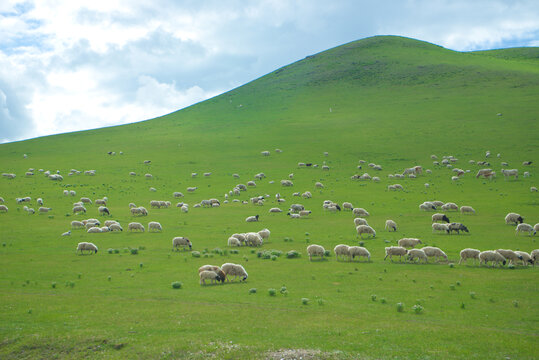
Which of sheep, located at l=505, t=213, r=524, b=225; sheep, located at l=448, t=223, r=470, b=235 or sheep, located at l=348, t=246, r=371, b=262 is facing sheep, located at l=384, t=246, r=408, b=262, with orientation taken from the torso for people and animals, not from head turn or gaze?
sheep, located at l=348, t=246, r=371, b=262

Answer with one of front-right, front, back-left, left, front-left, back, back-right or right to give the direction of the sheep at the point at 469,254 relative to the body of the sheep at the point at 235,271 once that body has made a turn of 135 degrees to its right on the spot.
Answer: back-left

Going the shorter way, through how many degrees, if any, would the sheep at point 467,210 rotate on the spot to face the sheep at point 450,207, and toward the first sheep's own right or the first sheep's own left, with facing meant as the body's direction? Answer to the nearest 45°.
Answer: approximately 135° to the first sheep's own left

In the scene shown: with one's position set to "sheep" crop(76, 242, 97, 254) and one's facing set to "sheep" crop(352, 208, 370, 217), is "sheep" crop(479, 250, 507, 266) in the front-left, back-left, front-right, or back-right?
front-right

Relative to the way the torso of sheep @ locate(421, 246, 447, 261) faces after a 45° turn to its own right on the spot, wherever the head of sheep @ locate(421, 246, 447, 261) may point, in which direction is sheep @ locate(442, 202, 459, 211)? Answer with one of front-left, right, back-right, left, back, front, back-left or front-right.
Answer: back-left

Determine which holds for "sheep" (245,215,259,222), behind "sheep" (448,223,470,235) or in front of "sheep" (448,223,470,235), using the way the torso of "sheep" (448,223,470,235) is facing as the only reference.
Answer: behind

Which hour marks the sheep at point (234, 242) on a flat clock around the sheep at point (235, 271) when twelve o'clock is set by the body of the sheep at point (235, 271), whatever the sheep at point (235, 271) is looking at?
the sheep at point (234, 242) is roughly at 9 o'clock from the sheep at point (235, 271).

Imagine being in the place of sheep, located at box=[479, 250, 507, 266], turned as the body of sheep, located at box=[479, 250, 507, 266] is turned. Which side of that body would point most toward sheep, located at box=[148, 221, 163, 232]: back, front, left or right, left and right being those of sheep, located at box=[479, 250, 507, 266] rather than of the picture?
back
